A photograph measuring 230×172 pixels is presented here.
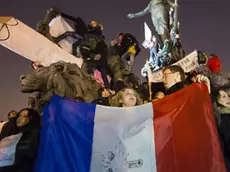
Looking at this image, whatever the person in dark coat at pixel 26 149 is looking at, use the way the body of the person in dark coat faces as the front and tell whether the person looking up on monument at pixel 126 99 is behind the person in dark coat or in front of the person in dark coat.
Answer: behind

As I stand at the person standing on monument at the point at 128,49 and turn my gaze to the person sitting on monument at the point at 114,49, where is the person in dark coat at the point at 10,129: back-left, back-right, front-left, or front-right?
front-left

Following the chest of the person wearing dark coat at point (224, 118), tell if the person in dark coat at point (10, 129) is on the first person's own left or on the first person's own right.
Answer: on the first person's own right
